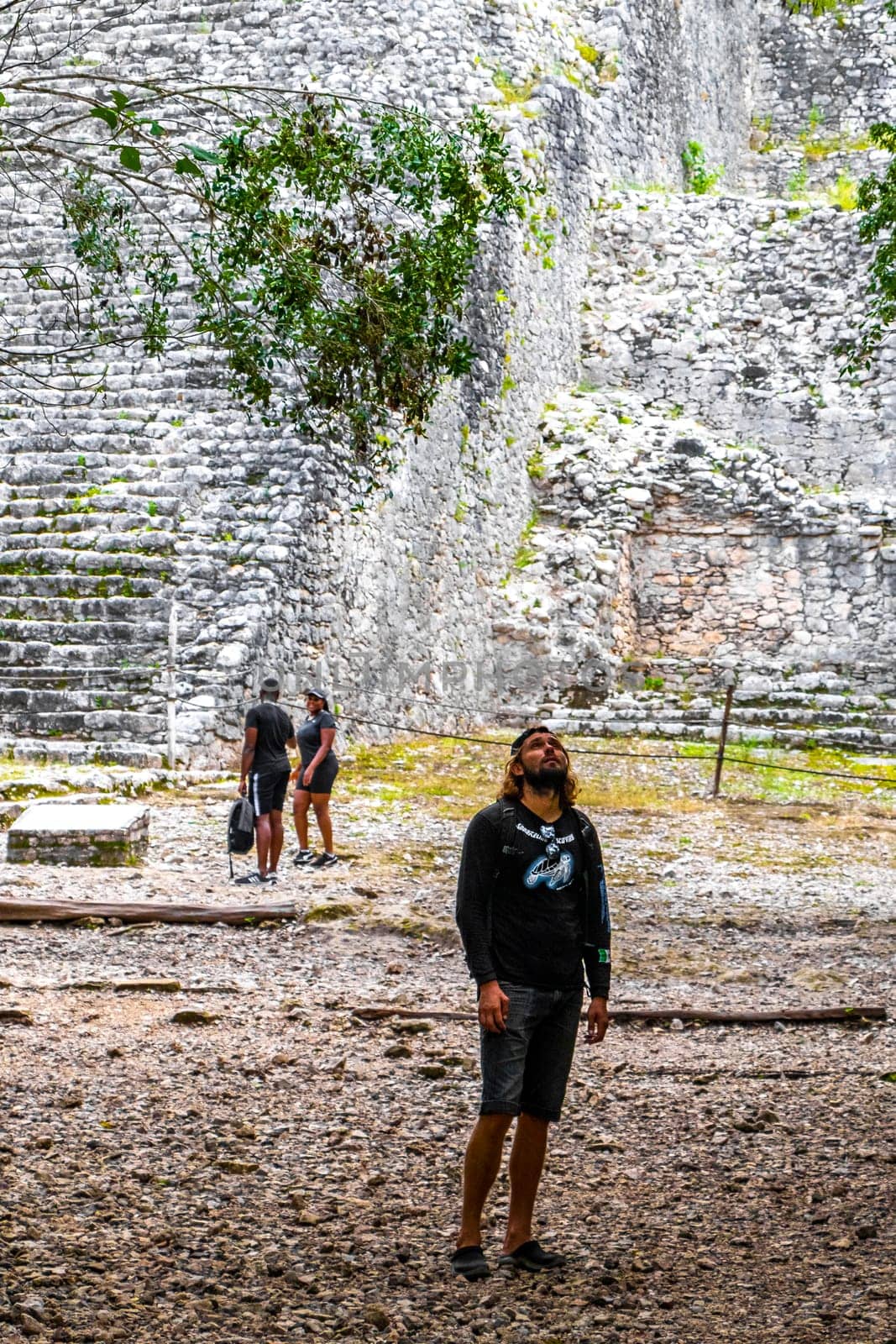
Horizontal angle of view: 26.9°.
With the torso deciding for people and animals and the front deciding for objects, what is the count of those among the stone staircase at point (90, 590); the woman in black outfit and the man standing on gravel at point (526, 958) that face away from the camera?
0

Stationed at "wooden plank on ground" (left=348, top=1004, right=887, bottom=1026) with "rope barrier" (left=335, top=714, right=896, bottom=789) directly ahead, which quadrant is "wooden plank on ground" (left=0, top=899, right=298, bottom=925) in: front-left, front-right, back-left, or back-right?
front-left

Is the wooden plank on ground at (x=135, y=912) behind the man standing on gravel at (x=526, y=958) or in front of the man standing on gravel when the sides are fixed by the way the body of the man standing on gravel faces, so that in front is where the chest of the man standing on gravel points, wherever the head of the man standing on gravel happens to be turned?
behind

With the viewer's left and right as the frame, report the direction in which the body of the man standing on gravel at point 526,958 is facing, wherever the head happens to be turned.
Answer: facing the viewer and to the right of the viewer

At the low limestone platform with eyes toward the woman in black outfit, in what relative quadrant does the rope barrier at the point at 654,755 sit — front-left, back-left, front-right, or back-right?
front-left

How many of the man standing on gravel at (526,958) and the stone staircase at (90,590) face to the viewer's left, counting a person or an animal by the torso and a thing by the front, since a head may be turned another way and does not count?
0

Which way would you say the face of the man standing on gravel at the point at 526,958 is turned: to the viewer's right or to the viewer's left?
to the viewer's right

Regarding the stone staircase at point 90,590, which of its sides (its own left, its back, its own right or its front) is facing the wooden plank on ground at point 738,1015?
front

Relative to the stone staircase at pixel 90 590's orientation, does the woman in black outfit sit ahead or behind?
ahead

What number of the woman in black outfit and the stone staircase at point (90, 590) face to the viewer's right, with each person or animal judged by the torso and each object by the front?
0

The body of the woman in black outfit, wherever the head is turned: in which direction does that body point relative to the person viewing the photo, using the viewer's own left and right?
facing the viewer and to the left of the viewer

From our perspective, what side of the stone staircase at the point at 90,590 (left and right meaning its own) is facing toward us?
front

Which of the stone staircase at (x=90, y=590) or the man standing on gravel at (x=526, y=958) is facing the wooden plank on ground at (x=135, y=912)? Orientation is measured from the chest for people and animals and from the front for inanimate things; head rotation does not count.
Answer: the stone staircase

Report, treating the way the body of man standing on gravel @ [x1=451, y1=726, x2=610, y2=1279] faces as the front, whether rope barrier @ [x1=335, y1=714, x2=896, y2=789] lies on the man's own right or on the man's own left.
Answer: on the man's own left
